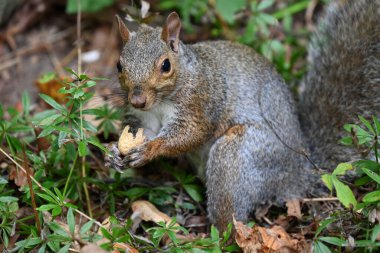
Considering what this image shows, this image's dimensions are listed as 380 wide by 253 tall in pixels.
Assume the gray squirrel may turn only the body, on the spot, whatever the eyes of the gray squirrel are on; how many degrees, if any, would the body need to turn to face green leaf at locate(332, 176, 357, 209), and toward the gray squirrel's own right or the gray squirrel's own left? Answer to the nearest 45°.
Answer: approximately 90° to the gray squirrel's own left

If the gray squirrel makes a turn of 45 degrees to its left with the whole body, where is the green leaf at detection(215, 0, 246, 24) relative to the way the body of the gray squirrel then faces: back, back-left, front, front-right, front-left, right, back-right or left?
back

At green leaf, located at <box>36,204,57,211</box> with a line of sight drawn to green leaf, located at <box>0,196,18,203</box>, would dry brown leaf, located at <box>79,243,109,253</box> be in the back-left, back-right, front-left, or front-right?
back-left

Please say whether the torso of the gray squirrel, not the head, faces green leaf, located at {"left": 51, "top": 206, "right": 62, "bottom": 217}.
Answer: yes

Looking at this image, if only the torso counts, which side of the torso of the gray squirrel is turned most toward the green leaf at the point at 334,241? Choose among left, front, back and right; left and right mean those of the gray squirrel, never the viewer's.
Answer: left

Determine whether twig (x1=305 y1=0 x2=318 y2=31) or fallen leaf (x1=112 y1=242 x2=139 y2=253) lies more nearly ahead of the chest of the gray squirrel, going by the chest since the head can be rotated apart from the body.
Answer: the fallen leaf

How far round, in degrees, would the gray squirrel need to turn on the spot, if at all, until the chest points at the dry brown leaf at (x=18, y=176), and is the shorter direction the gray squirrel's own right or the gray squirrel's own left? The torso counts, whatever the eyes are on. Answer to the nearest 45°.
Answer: approximately 45° to the gray squirrel's own right

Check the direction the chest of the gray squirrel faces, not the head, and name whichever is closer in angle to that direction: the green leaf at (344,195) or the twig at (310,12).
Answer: the green leaf

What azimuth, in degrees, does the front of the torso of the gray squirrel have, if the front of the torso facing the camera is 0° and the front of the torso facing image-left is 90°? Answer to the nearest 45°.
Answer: approximately 45°
